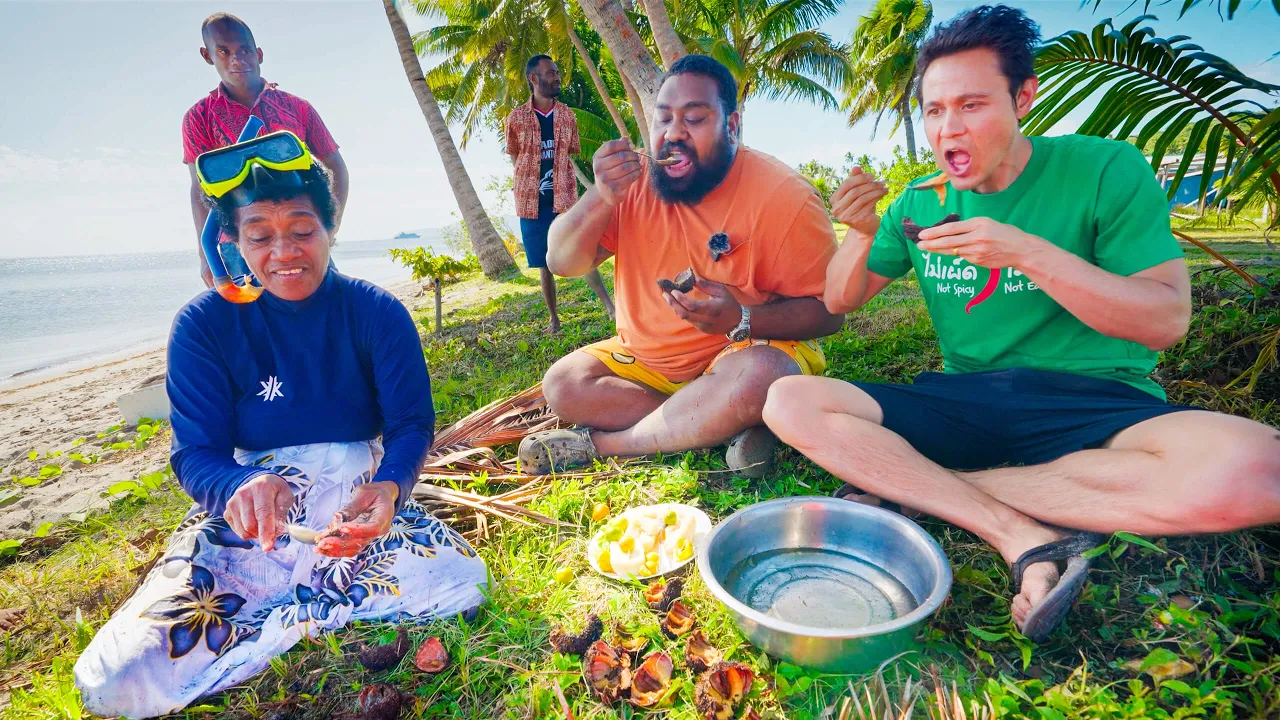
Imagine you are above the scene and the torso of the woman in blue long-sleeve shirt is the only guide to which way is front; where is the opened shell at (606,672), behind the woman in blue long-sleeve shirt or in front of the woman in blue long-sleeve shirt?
in front

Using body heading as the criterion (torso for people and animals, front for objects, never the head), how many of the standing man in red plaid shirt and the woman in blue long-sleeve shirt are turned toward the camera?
2

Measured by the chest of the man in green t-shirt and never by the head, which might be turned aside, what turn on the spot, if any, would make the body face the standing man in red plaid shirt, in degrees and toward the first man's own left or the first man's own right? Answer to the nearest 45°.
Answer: approximately 45° to the first man's own right

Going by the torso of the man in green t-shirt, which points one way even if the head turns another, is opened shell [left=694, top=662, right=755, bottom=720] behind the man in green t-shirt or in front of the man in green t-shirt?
in front

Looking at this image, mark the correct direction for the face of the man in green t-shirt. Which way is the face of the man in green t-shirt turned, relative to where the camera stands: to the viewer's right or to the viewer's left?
to the viewer's left

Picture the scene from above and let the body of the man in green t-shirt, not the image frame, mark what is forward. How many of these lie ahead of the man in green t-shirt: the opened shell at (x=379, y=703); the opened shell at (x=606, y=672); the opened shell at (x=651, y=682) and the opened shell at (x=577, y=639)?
4

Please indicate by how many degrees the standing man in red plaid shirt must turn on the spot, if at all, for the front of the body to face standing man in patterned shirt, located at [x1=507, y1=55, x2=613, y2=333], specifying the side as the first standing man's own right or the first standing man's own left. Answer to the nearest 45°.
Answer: approximately 135° to the first standing man's own left

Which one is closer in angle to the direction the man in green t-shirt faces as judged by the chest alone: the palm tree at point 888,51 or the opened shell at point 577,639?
the opened shell

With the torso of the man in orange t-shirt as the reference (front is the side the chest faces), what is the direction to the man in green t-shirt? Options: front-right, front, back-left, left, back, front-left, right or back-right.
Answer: left
